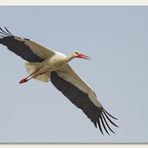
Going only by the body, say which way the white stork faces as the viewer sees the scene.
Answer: to the viewer's right
